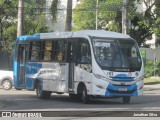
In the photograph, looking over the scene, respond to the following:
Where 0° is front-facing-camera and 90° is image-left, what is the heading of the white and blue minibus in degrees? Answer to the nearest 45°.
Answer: approximately 315°

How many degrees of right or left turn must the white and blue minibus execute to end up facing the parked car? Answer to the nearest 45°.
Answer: approximately 180°

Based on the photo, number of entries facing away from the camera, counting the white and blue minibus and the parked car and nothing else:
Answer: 0
